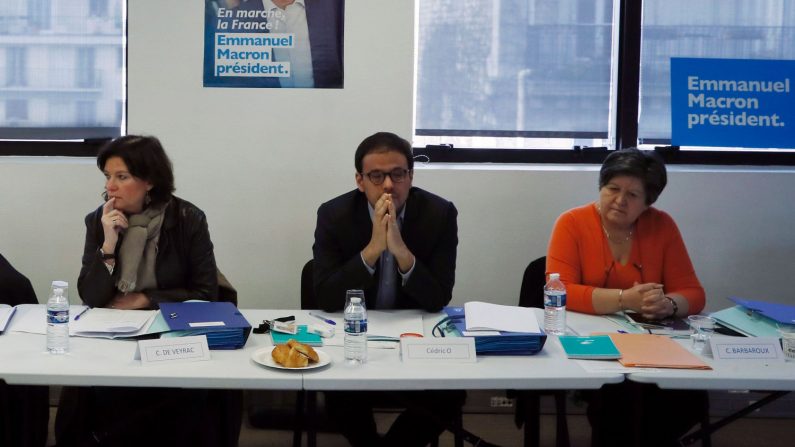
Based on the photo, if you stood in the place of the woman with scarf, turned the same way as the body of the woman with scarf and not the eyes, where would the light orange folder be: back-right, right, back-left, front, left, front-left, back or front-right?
left

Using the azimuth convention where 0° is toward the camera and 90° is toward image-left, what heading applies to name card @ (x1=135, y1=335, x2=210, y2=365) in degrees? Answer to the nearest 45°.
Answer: approximately 0°

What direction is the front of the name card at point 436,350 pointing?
toward the camera

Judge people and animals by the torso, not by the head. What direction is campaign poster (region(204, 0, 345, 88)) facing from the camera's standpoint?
toward the camera

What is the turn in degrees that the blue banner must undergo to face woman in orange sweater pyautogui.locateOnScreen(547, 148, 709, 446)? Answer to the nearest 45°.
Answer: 0° — it already faces them

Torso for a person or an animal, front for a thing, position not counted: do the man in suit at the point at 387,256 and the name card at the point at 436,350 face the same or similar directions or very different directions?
same or similar directions

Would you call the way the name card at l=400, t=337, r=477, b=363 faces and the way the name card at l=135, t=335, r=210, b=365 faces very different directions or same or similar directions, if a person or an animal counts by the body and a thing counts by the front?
same or similar directions

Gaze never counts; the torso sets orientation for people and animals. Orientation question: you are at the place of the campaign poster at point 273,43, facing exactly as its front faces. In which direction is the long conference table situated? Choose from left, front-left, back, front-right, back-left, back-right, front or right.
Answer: front

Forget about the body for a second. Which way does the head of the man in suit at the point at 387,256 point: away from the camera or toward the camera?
toward the camera

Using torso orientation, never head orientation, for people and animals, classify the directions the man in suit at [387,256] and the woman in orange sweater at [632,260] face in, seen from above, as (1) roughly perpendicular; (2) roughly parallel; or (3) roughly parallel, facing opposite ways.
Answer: roughly parallel

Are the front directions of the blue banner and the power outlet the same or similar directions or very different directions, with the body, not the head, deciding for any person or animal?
same or similar directions

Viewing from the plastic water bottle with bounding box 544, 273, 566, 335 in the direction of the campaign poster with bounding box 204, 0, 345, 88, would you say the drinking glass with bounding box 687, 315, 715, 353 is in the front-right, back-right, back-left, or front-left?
back-right

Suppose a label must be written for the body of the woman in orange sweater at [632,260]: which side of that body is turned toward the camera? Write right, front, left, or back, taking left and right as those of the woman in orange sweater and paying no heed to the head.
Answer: front

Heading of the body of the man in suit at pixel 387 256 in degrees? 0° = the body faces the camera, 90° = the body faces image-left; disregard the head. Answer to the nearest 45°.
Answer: approximately 0°

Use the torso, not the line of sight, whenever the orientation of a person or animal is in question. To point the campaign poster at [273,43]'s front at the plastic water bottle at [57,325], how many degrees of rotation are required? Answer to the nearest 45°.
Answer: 0° — it already faces it

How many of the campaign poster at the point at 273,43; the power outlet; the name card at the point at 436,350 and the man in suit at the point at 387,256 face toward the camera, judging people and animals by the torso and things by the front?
4
